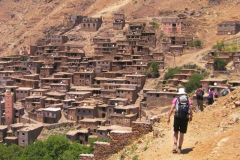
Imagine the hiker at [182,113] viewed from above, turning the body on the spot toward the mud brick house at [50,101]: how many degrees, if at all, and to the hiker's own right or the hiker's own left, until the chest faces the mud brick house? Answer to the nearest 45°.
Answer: approximately 45° to the hiker's own left

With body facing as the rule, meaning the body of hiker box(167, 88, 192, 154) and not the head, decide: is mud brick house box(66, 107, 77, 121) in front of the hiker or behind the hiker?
in front

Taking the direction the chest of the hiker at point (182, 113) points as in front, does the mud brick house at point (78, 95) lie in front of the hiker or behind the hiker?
in front

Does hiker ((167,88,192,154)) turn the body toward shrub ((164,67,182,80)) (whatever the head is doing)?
yes

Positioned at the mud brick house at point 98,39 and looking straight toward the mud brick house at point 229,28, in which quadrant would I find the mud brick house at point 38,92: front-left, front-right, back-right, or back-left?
back-right

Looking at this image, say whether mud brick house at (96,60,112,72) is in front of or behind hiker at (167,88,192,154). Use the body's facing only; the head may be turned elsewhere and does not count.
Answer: in front

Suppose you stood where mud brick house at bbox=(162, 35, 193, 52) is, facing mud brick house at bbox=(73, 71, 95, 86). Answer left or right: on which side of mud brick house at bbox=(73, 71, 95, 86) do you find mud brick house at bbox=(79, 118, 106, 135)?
left

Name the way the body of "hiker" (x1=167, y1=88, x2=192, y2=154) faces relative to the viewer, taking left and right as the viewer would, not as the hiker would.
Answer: facing away from the viewer

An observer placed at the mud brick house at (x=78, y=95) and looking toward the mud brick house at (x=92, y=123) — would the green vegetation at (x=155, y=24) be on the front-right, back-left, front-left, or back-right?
back-left

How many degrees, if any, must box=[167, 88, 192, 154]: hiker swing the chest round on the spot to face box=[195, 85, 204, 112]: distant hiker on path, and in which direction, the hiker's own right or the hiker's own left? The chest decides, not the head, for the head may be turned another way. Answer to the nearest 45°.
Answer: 0° — they already face them
